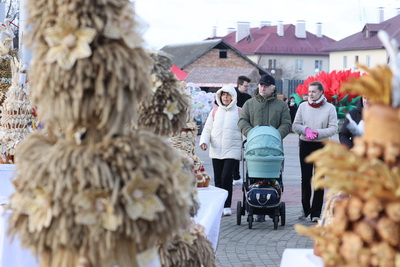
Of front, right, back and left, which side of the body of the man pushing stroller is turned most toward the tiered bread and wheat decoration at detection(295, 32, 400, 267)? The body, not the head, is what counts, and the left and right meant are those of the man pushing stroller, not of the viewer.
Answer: front

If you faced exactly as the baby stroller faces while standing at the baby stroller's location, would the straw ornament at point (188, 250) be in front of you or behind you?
in front

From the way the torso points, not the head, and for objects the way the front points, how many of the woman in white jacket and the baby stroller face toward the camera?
2

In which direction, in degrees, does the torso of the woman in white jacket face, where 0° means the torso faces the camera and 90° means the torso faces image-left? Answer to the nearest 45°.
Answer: approximately 0°

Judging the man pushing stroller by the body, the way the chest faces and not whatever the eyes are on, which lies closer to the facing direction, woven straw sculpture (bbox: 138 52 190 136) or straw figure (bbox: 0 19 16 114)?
the woven straw sculpture

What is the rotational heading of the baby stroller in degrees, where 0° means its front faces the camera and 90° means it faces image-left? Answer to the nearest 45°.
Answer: approximately 0°

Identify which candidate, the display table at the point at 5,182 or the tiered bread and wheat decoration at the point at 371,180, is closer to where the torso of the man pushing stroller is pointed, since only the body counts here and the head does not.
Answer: the tiered bread and wheat decoration

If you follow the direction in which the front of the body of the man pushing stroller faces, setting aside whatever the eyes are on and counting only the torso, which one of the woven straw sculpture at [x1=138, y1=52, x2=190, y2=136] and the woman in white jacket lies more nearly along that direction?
the woven straw sculpture

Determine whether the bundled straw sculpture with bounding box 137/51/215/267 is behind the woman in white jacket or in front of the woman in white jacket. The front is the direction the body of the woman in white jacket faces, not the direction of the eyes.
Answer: in front
